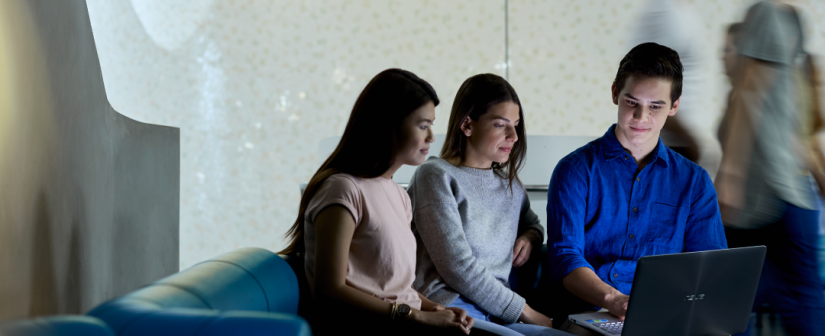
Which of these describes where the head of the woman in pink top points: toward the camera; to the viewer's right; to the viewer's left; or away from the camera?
to the viewer's right

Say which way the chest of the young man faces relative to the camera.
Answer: toward the camera

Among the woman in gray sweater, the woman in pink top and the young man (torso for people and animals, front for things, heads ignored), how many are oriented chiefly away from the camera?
0

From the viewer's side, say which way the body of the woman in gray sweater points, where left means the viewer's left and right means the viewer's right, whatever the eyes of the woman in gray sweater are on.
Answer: facing the viewer and to the right of the viewer
